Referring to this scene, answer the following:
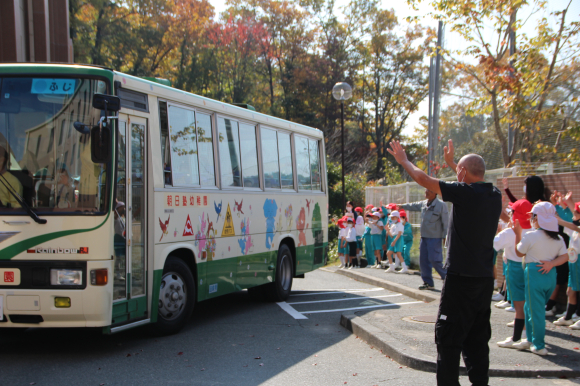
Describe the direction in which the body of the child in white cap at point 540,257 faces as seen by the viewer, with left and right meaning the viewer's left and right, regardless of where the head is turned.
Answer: facing away from the viewer and to the left of the viewer

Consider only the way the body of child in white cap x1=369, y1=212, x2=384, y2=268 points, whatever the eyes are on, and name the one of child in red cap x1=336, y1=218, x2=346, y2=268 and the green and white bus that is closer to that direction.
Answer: the green and white bus

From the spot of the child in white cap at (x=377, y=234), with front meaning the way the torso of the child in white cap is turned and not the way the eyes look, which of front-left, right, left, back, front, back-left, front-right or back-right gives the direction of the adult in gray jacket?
front-left

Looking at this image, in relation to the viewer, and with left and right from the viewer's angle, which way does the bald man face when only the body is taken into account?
facing away from the viewer and to the left of the viewer

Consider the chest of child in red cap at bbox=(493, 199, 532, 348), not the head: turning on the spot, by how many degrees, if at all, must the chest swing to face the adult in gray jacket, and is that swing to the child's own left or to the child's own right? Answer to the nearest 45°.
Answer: approximately 90° to the child's own right

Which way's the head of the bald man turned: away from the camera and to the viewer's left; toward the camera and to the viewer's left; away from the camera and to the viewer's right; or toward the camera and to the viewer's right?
away from the camera and to the viewer's left

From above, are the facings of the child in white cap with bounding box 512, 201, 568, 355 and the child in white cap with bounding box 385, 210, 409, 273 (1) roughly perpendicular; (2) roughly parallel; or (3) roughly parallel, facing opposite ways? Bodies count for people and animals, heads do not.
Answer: roughly perpendicular

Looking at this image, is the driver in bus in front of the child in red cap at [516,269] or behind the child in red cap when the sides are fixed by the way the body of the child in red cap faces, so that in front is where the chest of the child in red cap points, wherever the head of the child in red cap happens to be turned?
in front

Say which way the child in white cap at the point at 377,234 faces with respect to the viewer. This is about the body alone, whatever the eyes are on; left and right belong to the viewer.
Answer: facing the viewer and to the left of the viewer
